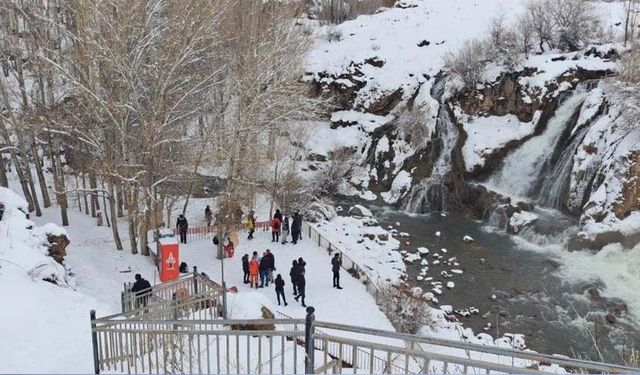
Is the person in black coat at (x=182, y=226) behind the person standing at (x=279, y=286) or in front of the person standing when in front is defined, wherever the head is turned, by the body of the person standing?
in front

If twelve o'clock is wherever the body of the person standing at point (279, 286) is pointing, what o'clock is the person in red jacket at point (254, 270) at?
The person in red jacket is roughly at 11 o'clock from the person standing.

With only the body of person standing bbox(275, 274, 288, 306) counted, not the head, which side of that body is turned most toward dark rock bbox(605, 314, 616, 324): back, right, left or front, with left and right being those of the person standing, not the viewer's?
right

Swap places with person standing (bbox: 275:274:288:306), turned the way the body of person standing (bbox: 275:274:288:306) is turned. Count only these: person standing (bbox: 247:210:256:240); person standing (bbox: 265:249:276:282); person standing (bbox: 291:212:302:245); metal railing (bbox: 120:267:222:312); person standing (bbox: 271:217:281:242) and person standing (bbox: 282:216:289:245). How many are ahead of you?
5

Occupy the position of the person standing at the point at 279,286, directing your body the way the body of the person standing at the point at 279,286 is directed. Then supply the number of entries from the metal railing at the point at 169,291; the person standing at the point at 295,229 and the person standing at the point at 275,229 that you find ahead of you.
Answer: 2

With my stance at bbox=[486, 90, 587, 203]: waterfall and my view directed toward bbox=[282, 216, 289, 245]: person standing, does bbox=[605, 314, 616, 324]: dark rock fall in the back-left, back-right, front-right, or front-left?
front-left

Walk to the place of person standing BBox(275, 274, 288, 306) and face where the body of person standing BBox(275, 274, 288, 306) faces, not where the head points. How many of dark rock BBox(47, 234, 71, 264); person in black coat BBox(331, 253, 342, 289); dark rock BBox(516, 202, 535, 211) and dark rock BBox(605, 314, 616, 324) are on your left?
1

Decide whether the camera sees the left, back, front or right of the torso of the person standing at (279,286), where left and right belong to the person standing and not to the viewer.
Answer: back

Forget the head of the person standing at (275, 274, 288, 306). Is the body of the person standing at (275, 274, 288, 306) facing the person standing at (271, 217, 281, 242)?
yes

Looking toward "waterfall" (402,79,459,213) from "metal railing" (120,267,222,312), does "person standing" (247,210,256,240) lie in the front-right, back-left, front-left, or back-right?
front-left

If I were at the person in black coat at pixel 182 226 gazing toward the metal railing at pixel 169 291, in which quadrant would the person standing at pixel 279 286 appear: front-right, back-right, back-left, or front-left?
front-left

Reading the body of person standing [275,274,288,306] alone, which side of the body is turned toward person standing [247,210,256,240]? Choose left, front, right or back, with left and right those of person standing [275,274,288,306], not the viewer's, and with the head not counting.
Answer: front

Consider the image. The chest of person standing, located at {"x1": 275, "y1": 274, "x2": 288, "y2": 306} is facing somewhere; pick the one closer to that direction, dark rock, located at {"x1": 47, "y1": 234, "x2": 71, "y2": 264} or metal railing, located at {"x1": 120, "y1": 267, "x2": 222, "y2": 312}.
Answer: the dark rock

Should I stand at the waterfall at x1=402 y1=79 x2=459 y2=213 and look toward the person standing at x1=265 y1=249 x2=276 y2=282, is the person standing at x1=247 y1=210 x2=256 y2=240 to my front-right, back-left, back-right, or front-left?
front-right

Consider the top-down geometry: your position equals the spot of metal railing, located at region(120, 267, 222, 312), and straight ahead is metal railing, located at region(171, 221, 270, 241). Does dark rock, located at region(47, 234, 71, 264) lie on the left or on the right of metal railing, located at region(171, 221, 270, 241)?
left

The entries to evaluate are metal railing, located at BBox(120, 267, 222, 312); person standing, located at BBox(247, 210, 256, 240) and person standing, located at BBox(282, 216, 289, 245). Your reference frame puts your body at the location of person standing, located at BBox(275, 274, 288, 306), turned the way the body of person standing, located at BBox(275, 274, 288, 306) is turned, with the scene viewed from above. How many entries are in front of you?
2

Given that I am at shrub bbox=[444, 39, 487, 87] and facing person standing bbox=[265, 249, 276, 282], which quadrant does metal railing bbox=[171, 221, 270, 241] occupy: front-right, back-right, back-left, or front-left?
front-right

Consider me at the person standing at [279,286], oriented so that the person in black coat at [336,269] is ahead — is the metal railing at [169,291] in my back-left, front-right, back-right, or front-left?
back-right
